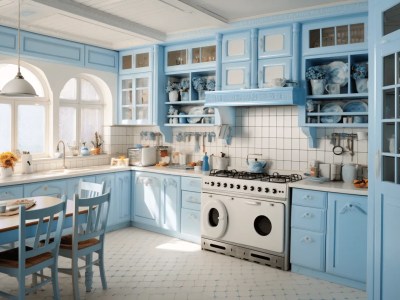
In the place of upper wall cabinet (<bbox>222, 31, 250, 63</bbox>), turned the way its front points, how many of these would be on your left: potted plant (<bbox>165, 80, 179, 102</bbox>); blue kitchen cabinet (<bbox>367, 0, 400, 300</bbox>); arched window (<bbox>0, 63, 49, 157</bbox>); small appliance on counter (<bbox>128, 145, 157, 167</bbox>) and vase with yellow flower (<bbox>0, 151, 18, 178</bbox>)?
1

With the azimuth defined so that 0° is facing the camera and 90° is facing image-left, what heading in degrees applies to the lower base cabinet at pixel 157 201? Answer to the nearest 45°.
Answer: approximately 45°

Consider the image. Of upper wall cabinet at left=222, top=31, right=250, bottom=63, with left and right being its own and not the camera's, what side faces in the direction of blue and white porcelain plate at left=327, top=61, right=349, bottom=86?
left

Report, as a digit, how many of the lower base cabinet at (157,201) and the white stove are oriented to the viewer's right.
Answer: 0

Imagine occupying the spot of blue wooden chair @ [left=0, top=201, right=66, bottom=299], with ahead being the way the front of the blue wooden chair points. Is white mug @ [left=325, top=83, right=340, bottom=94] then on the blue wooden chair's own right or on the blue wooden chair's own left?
on the blue wooden chair's own right

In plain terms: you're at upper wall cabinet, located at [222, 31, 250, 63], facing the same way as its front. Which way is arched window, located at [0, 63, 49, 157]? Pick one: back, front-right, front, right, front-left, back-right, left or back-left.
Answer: front-right

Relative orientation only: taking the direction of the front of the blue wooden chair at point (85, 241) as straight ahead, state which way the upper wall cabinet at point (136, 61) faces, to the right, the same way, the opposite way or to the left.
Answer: to the left

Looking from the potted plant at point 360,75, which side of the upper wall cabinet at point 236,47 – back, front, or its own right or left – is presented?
left

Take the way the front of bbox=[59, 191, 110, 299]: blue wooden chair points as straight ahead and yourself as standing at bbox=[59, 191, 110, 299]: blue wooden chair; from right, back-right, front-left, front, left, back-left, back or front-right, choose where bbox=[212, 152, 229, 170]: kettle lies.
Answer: right

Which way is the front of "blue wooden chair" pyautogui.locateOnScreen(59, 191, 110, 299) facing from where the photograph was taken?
facing away from the viewer and to the left of the viewer

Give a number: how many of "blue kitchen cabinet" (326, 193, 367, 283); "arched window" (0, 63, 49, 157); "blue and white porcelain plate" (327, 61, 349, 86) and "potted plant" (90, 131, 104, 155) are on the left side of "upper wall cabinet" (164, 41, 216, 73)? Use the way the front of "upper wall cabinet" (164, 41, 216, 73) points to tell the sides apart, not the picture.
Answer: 2

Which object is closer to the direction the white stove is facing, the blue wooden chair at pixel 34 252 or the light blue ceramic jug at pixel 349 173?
the blue wooden chair

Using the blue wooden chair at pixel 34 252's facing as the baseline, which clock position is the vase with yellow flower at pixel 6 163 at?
The vase with yellow flower is roughly at 1 o'clock from the blue wooden chair.
